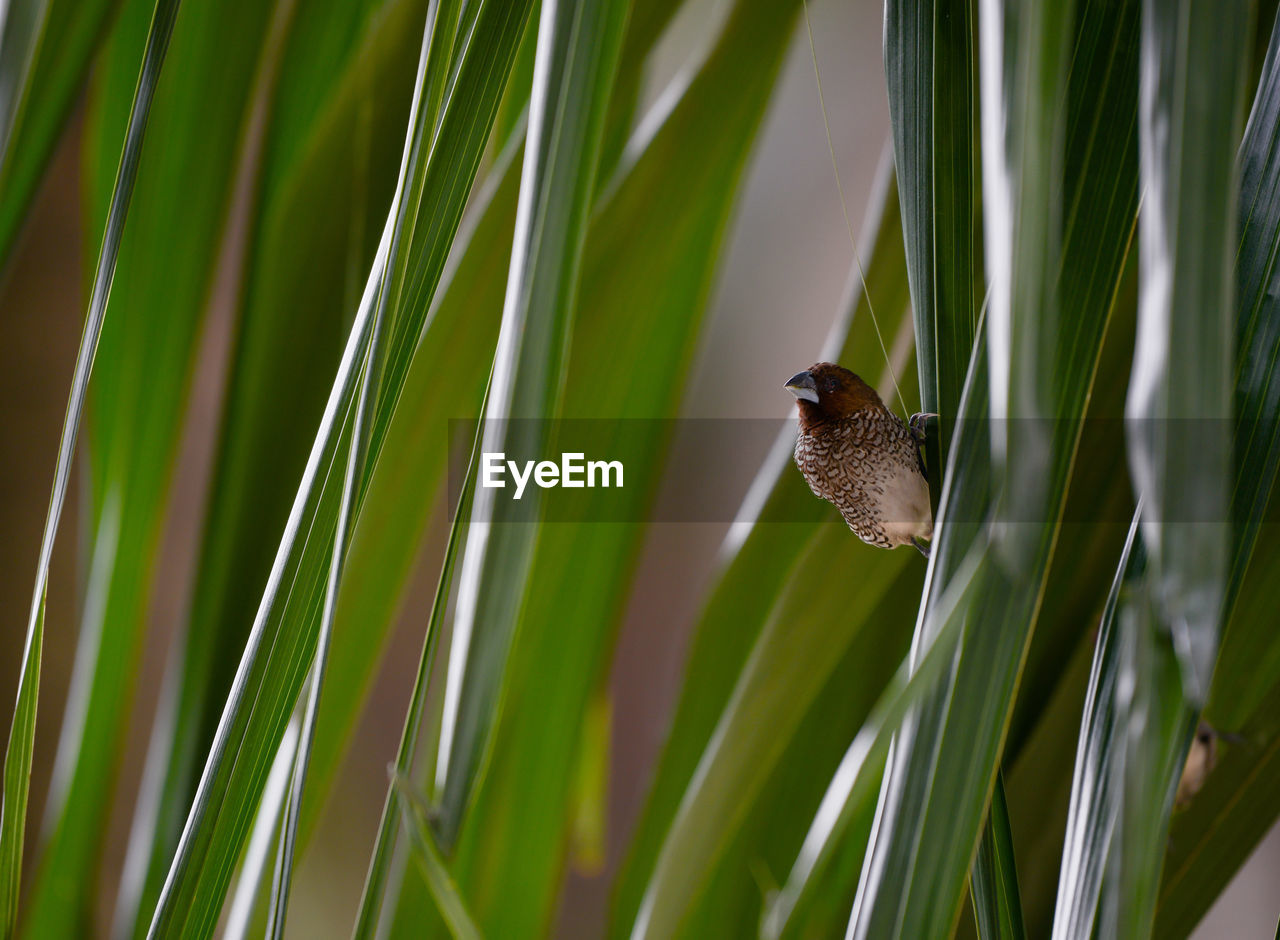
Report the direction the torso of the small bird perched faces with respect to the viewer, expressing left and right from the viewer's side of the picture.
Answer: facing the viewer and to the left of the viewer
